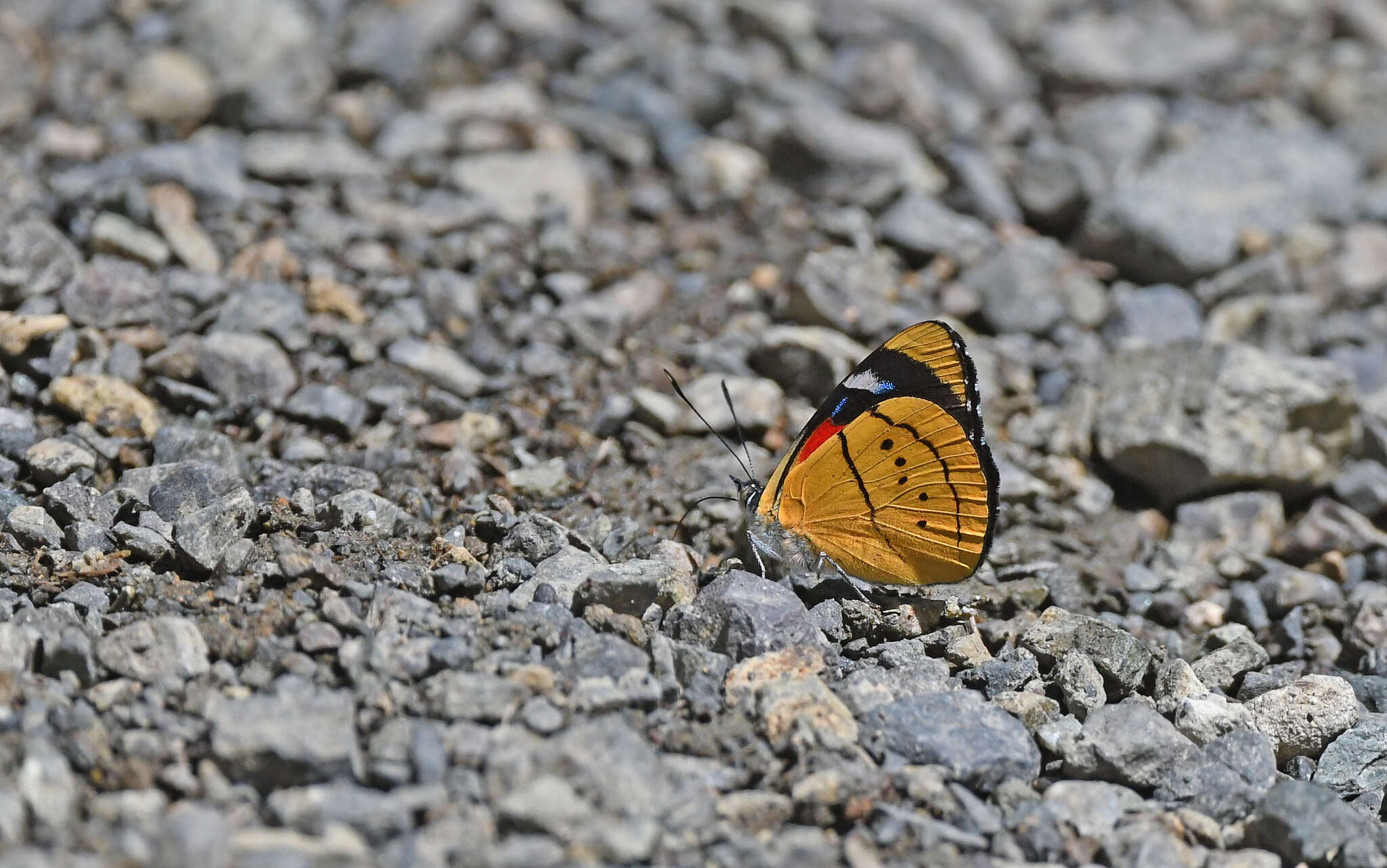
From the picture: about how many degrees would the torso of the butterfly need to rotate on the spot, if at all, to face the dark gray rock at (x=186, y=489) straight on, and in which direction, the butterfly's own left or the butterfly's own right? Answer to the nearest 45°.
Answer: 0° — it already faces it

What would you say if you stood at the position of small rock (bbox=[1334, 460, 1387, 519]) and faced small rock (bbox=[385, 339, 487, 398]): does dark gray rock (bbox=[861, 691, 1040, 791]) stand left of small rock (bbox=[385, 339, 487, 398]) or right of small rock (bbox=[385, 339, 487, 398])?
left

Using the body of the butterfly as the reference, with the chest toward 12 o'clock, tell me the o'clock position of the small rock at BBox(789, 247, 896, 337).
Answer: The small rock is roughly at 3 o'clock from the butterfly.

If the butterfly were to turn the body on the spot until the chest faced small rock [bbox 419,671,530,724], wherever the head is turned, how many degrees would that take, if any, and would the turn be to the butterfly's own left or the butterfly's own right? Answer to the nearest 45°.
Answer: approximately 45° to the butterfly's own left

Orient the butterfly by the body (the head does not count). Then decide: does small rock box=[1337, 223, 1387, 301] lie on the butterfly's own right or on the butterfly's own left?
on the butterfly's own right

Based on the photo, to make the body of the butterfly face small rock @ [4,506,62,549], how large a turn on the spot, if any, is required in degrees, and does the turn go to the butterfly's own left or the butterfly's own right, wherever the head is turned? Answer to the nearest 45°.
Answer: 0° — it already faces it

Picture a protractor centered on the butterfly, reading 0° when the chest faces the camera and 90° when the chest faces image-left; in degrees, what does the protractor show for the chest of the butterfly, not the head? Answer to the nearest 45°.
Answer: approximately 90°

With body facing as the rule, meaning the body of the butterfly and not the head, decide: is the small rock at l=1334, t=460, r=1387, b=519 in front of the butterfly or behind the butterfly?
behind
